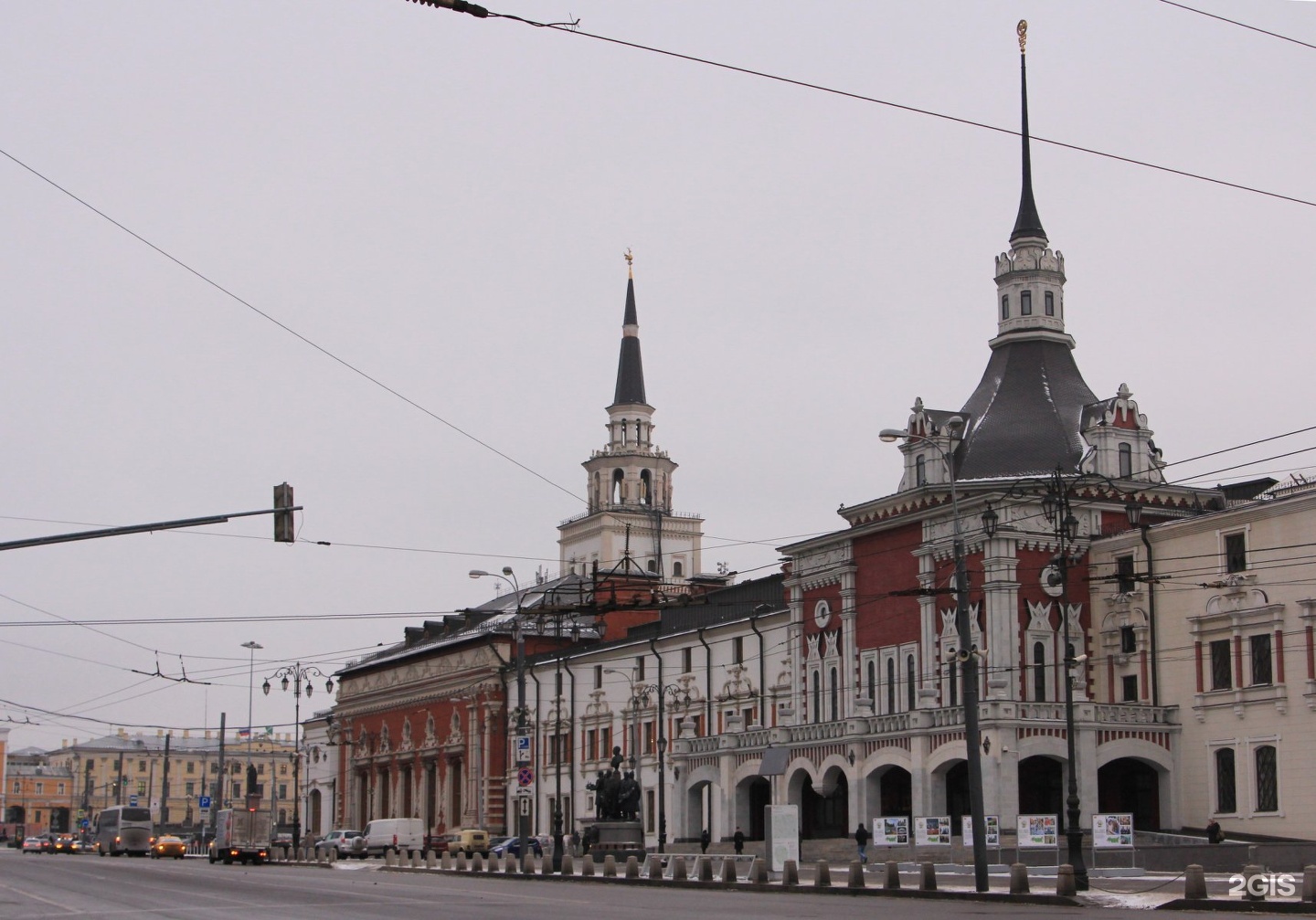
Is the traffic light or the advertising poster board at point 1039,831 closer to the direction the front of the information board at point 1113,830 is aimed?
the traffic light

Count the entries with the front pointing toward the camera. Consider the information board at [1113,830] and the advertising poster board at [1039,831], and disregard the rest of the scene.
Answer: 2

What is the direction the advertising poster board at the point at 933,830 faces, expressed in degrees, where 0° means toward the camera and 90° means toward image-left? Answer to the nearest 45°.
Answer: approximately 0°

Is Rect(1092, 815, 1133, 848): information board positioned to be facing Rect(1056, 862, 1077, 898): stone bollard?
yes

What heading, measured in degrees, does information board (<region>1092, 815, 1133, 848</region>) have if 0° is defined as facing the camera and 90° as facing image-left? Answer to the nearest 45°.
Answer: approximately 0°

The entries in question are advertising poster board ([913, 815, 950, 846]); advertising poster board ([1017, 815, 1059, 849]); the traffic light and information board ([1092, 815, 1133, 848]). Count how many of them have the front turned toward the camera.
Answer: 3
